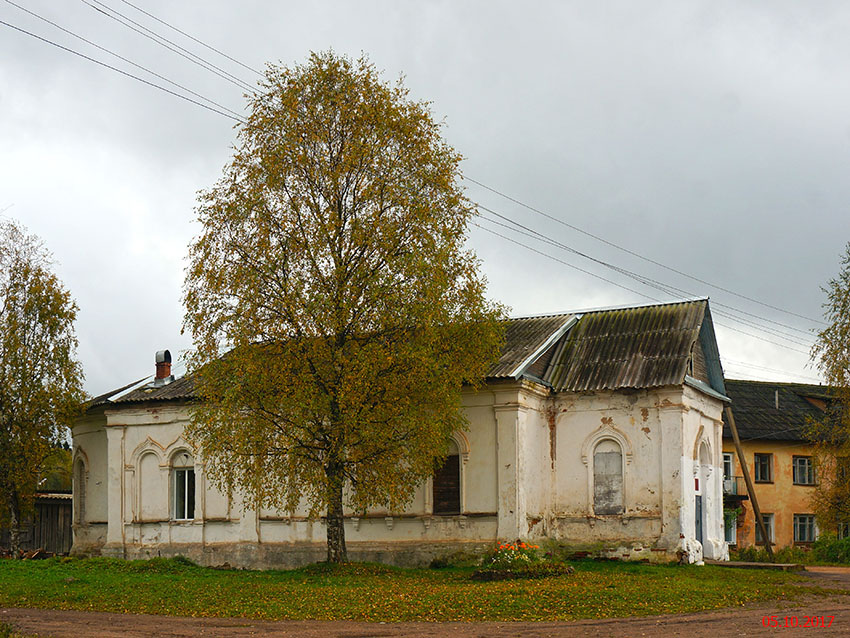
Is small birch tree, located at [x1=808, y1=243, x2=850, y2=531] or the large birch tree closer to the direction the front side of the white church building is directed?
the small birch tree

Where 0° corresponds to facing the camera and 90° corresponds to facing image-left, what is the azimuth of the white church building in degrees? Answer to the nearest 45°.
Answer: approximately 270°

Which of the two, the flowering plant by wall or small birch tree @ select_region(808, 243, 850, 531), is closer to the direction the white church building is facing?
the small birch tree

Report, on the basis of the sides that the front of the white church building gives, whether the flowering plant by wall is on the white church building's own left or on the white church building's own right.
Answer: on the white church building's own right

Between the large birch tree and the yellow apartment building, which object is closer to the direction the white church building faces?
the yellow apartment building

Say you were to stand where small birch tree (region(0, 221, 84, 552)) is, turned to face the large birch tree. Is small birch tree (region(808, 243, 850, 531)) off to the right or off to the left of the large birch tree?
left

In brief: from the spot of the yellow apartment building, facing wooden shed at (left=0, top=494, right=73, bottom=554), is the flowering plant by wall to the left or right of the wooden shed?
left
